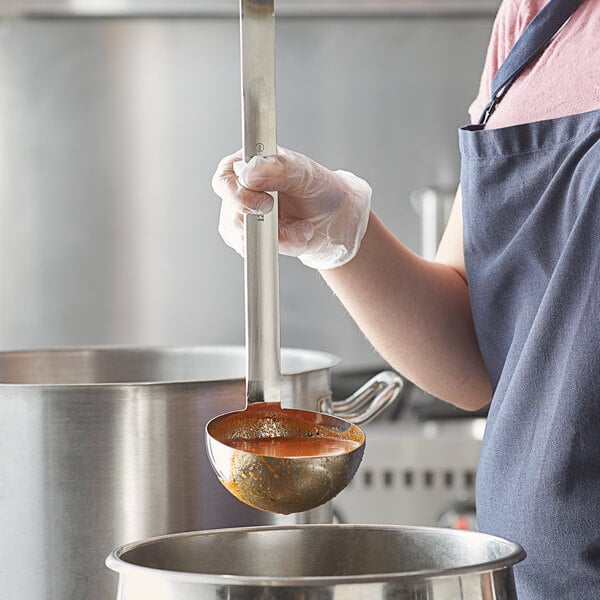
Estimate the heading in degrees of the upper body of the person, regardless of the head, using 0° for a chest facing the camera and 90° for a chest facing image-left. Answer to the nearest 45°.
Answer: approximately 45°
